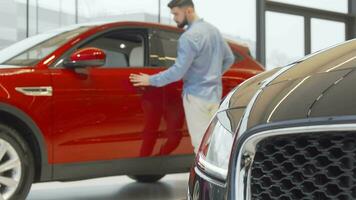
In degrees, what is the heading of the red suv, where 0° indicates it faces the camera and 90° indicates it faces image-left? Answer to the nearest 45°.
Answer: approximately 45°

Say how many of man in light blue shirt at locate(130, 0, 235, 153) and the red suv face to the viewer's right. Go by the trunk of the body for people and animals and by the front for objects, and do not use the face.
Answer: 0

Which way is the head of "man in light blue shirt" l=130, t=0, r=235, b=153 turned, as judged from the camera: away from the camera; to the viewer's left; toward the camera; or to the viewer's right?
to the viewer's left

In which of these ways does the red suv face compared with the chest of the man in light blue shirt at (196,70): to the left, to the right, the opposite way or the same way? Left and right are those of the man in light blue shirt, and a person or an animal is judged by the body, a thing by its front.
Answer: to the left

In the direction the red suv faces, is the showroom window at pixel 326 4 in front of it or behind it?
behind

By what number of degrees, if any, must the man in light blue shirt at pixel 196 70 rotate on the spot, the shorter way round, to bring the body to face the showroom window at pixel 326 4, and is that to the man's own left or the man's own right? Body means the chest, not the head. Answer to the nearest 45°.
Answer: approximately 45° to the man's own right

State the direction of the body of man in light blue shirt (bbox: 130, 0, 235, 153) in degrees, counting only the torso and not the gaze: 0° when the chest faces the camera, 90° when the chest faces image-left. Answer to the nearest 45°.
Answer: approximately 135°
